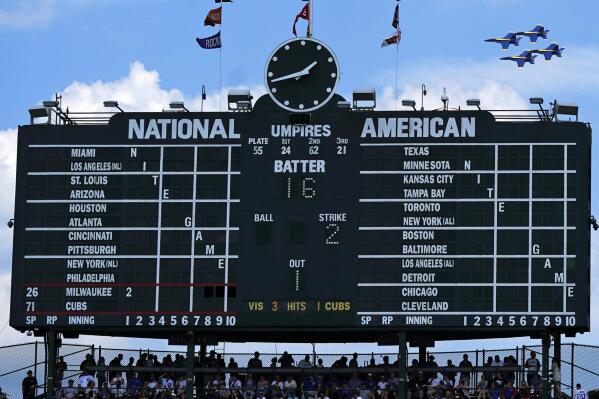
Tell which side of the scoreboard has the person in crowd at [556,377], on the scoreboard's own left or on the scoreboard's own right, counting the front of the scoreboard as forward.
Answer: on the scoreboard's own left

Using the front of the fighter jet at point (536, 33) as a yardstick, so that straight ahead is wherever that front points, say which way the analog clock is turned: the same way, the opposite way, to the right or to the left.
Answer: to the left

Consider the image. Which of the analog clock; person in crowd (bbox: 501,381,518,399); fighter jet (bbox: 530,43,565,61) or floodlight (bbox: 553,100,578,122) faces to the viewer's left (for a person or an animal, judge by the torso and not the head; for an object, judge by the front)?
the fighter jet

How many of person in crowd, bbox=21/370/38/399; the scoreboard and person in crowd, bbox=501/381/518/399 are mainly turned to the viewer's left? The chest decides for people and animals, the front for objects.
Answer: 0

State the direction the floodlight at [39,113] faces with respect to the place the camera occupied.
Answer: facing the viewer

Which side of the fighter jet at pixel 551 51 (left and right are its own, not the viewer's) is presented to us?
left

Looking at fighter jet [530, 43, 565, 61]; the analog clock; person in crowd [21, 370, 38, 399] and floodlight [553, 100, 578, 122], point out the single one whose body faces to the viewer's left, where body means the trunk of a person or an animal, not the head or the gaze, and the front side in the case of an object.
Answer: the fighter jet

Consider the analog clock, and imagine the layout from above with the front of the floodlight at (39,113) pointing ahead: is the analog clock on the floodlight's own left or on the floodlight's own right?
on the floodlight's own left

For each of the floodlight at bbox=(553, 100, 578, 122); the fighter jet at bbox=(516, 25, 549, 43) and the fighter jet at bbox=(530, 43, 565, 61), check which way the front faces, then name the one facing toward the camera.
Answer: the floodlight

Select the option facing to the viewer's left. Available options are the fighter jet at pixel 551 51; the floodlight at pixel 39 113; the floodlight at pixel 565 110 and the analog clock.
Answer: the fighter jet

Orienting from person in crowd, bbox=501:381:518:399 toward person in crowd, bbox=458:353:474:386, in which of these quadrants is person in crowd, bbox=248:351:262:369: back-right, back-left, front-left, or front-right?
front-left
